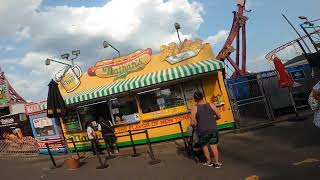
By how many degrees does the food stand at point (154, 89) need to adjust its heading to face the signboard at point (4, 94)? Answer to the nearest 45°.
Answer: approximately 135° to its right

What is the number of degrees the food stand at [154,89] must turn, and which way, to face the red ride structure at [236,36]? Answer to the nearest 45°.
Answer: approximately 135° to its left

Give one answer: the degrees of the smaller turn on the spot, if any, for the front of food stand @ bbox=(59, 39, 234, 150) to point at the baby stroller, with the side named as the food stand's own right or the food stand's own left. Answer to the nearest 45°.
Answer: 0° — it already faces it

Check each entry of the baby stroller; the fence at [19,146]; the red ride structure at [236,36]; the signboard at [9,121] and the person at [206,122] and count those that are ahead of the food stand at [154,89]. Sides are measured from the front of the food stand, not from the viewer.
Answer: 2

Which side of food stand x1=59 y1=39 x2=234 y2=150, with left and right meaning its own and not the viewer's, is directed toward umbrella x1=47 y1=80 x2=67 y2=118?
right

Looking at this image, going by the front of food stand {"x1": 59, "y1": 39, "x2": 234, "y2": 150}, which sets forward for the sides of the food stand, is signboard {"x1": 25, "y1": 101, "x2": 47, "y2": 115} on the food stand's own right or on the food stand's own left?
on the food stand's own right

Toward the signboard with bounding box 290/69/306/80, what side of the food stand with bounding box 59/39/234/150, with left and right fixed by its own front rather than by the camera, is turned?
left

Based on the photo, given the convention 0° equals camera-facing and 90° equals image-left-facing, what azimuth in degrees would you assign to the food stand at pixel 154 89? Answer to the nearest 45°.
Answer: approximately 0°

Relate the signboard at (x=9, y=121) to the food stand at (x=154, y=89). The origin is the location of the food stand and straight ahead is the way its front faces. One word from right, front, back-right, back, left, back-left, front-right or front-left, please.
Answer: back-right

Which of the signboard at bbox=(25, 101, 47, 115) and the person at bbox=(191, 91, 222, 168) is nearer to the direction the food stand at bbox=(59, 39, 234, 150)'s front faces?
the person

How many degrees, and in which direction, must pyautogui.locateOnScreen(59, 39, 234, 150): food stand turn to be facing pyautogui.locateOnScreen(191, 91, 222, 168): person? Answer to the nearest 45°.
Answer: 0° — it already faces them

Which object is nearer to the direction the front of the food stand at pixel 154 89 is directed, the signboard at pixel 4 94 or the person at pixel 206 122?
the person

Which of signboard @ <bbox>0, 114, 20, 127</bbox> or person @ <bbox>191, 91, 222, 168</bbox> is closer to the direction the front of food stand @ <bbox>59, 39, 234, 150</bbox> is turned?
the person
